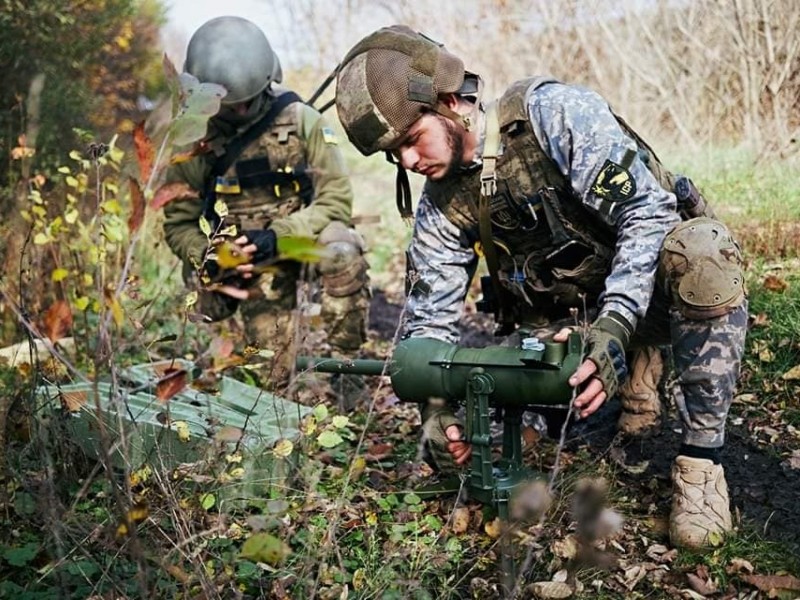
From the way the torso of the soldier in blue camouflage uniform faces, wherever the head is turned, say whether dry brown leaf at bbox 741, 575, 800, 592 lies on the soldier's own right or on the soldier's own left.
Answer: on the soldier's own left

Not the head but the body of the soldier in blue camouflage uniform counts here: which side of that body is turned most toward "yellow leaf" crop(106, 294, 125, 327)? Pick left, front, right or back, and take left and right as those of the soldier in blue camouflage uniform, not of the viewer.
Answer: front

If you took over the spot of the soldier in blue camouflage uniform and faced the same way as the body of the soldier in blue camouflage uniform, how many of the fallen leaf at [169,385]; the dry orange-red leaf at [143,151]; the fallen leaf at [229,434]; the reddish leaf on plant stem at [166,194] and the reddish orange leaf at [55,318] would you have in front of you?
5

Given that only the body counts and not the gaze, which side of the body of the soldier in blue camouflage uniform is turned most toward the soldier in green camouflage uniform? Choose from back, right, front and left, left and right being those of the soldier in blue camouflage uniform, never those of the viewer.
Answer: right

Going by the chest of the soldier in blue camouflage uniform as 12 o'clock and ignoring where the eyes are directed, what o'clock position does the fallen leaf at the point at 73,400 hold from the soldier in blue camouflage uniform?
The fallen leaf is roughly at 1 o'clock from the soldier in blue camouflage uniform.

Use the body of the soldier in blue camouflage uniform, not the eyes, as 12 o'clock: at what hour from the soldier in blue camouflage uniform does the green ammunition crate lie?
The green ammunition crate is roughly at 1 o'clock from the soldier in blue camouflage uniform.

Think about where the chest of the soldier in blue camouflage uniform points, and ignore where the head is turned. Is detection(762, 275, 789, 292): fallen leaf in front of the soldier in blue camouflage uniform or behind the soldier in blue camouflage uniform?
behind

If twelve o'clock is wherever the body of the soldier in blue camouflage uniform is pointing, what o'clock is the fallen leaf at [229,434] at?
The fallen leaf is roughly at 12 o'clock from the soldier in blue camouflage uniform.

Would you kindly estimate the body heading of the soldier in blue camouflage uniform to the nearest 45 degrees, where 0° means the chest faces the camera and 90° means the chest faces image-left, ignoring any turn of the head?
approximately 45°
